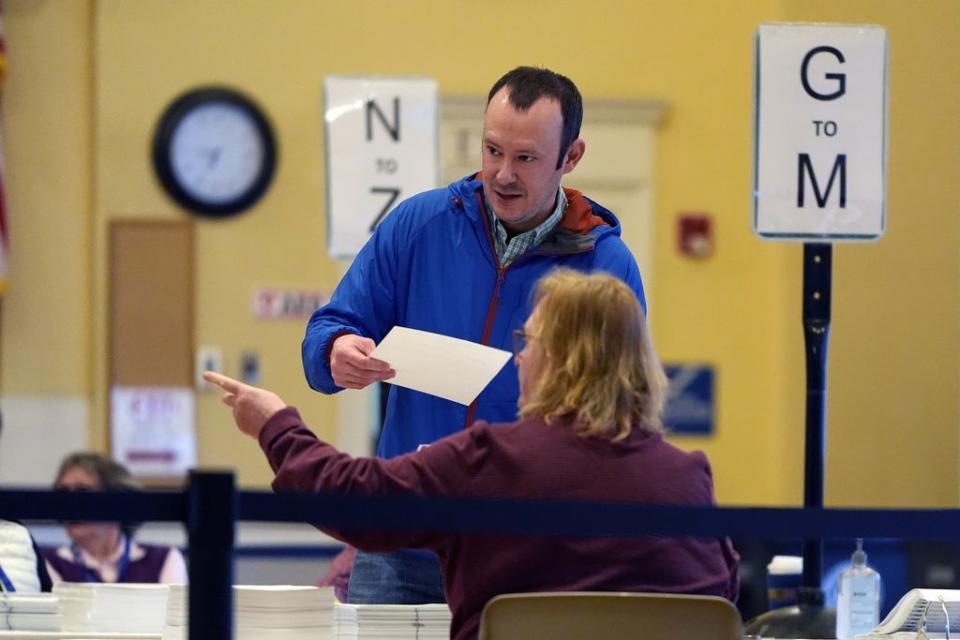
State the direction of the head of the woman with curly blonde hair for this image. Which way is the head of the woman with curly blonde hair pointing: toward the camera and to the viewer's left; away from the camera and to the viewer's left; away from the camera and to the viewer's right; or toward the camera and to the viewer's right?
away from the camera and to the viewer's left

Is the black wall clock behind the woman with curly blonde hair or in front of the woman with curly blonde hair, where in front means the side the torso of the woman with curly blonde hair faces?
in front

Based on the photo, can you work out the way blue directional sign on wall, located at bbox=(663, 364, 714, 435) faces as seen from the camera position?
facing the viewer

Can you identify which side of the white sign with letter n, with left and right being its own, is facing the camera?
front

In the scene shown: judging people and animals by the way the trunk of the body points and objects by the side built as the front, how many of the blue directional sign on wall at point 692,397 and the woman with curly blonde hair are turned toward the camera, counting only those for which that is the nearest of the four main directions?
1

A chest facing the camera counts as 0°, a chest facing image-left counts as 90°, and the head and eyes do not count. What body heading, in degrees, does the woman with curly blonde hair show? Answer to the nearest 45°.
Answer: approximately 135°

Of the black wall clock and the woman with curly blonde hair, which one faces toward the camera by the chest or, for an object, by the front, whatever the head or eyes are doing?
the black wall clock

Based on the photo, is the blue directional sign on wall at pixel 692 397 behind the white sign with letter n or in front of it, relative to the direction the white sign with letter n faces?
behind

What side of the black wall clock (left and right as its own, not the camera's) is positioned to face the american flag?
right

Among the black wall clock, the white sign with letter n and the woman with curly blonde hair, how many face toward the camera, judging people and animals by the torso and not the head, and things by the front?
2

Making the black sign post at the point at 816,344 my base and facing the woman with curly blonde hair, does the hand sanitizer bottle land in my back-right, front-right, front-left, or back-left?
front-left

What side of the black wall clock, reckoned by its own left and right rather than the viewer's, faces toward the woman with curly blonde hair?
front

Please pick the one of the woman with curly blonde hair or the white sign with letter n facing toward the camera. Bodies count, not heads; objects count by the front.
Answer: the white sign with letter n

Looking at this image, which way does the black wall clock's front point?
toward the camera

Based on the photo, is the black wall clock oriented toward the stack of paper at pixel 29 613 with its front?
yes
